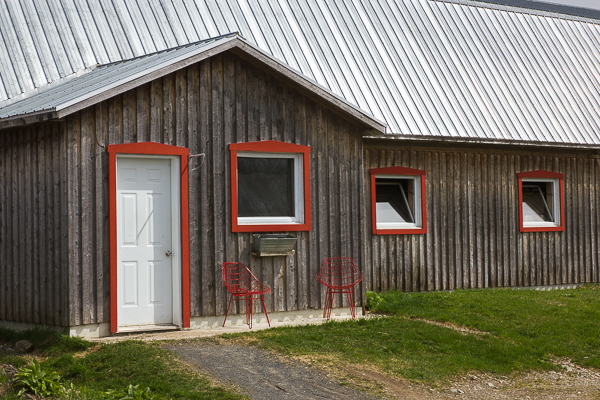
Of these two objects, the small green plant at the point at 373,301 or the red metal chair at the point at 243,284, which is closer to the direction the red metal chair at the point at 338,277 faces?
the red metal chair

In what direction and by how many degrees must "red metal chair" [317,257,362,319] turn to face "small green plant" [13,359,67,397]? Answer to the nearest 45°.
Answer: approximately 45° to its right

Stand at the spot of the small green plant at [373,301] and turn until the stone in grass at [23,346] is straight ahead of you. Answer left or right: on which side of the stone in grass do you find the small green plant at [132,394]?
left

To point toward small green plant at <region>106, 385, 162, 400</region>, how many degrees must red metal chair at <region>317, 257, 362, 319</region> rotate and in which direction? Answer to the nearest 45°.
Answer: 0° — it already faces it

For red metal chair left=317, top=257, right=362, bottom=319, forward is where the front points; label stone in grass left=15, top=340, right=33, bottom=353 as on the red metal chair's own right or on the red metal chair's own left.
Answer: on the red metal chair's own right

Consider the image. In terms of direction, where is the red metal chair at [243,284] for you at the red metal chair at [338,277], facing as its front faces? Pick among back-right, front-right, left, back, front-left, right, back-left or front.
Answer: front-right

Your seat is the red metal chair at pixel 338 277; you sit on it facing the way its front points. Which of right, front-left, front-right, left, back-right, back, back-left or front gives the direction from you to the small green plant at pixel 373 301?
back-left

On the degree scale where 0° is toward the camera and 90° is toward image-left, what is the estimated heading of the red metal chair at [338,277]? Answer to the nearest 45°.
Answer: approximately 0°
